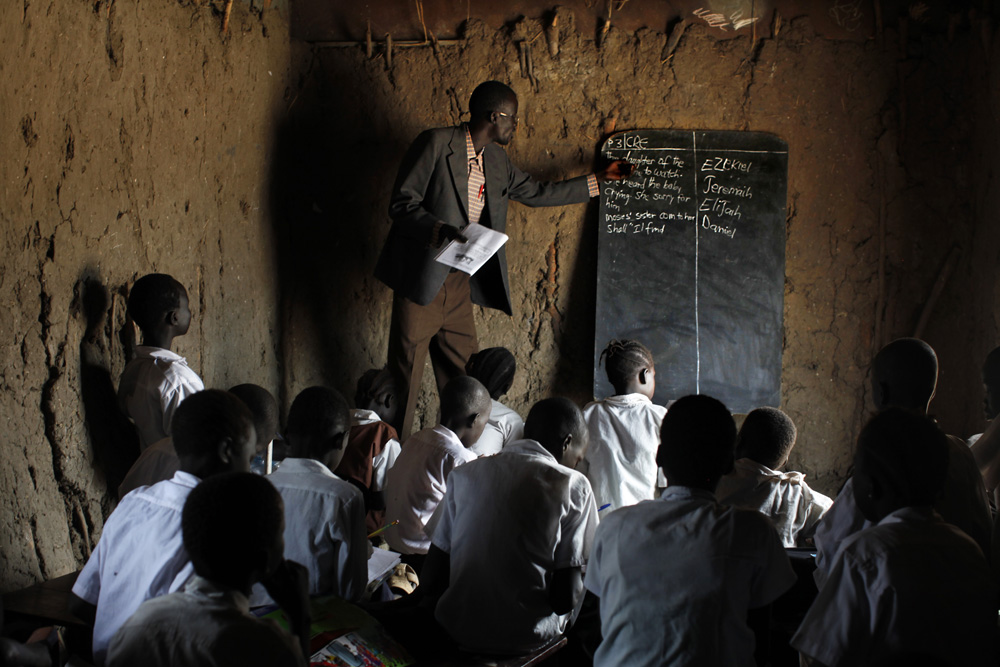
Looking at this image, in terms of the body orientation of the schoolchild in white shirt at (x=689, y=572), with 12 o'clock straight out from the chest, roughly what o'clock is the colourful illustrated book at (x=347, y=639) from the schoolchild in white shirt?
The colourful illustrated book is roughly at 9 o'clock from the schoolchild in white shirt.

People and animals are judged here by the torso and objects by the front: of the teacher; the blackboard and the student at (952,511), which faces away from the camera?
the student

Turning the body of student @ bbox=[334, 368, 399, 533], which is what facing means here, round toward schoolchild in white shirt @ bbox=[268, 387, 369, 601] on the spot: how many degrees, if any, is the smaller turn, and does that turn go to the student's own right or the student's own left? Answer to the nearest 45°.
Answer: approximately 135° to the student's own right

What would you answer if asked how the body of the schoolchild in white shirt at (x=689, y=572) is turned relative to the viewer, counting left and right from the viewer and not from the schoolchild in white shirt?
facing away from the viewer

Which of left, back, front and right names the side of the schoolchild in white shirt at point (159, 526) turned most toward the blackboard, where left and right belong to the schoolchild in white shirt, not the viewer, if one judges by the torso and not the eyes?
front

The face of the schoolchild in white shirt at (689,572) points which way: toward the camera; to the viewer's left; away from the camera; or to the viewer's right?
away from the camera

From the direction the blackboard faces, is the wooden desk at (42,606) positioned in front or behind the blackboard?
in front

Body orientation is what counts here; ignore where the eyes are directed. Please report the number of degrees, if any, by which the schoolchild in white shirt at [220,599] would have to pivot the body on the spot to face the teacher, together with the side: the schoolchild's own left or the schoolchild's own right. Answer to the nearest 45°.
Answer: approximately 45° to the schoolchild's own left

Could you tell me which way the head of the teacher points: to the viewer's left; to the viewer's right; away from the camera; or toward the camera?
to the viewer's right

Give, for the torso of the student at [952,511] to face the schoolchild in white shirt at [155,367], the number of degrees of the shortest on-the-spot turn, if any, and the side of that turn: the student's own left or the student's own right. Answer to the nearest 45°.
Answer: approximately 90° to the student's own left

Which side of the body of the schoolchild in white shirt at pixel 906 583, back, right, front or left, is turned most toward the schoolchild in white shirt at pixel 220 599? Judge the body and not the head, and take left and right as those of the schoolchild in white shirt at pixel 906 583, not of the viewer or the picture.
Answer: left

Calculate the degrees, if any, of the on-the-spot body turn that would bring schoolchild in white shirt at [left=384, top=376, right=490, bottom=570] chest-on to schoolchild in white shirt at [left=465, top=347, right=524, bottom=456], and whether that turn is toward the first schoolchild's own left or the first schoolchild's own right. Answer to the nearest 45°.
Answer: approximately 45° to the first schoolchild's own left

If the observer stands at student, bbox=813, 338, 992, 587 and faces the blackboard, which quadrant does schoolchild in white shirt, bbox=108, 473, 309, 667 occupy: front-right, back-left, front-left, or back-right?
back-left

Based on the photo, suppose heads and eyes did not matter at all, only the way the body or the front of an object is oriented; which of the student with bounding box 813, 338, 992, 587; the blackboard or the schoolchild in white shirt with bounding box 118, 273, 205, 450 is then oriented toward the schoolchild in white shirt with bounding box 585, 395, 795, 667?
the blackboard

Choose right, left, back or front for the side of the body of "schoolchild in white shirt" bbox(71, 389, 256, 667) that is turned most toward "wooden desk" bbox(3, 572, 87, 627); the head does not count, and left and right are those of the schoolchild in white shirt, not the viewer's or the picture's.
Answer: left

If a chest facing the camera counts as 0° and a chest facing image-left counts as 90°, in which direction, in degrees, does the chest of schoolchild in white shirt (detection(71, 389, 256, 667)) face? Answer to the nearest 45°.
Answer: approximately 225°

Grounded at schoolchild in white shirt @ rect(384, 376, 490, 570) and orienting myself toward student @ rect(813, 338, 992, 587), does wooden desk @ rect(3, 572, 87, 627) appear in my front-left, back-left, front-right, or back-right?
back-right

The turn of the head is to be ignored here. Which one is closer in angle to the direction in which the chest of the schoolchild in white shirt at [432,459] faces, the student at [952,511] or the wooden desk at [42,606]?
the student

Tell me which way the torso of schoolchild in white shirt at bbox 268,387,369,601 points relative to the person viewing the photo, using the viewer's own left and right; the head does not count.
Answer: facing away from the viewer and to the right of the viewer

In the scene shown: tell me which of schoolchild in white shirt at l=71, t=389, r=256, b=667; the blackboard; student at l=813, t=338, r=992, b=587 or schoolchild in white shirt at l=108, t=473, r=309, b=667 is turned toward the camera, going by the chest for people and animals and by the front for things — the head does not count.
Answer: the blackboard
